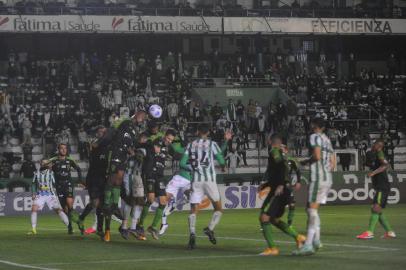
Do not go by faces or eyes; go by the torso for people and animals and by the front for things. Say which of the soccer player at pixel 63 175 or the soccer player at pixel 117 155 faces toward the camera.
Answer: the soccer player at pixel 63 175

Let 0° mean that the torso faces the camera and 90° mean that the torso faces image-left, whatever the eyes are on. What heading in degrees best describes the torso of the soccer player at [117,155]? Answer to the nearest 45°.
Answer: approximately 270°

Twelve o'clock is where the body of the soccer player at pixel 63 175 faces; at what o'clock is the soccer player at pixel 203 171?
the soccer player at pixel 203 171 is roughly at 11 o'clock from the soccer player at pixel 63 175.

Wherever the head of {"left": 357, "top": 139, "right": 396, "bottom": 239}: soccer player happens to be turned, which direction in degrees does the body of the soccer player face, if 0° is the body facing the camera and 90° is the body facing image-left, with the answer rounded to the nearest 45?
approximately 90°
